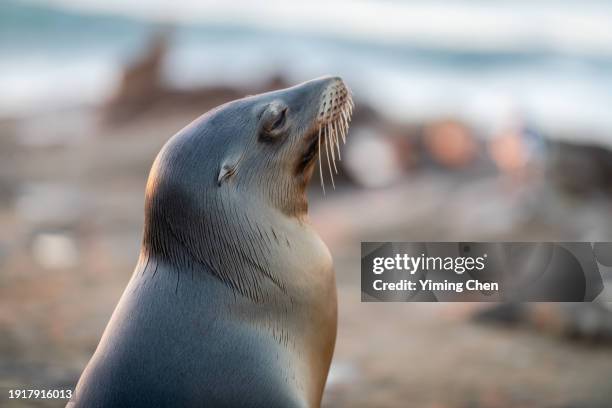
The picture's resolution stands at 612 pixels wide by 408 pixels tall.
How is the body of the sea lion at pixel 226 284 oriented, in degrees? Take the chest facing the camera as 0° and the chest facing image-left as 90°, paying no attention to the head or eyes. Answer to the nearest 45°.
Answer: approximately 270°
